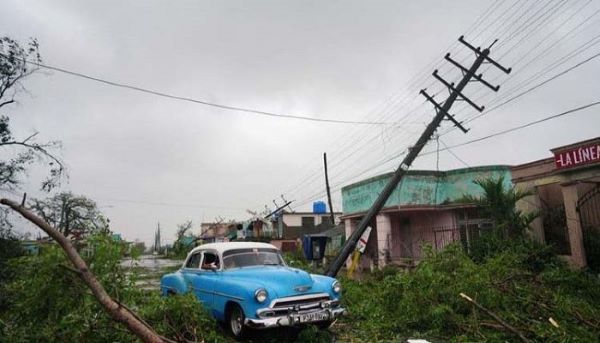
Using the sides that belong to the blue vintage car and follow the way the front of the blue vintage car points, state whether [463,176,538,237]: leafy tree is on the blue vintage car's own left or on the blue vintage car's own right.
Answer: on the blue vintage car's own left

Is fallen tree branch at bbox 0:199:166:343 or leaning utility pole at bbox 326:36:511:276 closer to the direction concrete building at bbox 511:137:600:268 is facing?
the fallen tree branch

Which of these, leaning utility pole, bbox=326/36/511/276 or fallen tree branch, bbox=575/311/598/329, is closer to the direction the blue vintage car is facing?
the fallen tree branch

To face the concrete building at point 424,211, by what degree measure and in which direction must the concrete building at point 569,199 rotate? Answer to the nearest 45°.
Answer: approximately 90° to its right

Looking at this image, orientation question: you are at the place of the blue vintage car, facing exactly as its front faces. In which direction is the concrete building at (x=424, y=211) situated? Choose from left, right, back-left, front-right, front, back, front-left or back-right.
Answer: left

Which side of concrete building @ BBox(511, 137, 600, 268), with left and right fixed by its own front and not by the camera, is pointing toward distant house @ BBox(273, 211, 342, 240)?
right

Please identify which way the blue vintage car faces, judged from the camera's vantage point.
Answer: facing the viewer and to the right of the viewer

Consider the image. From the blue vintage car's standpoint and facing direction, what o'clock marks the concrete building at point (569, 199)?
The concrete building is roughly at 10 o'clock from the blue vintage car.

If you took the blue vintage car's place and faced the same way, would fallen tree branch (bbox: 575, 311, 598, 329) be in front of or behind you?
in front

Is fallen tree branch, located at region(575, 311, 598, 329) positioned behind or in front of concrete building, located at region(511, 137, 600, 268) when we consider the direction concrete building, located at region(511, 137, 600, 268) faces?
in front

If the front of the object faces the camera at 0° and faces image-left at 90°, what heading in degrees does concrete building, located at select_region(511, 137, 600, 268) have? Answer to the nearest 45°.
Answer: approximately 45°

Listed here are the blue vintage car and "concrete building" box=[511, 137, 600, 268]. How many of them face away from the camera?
0
